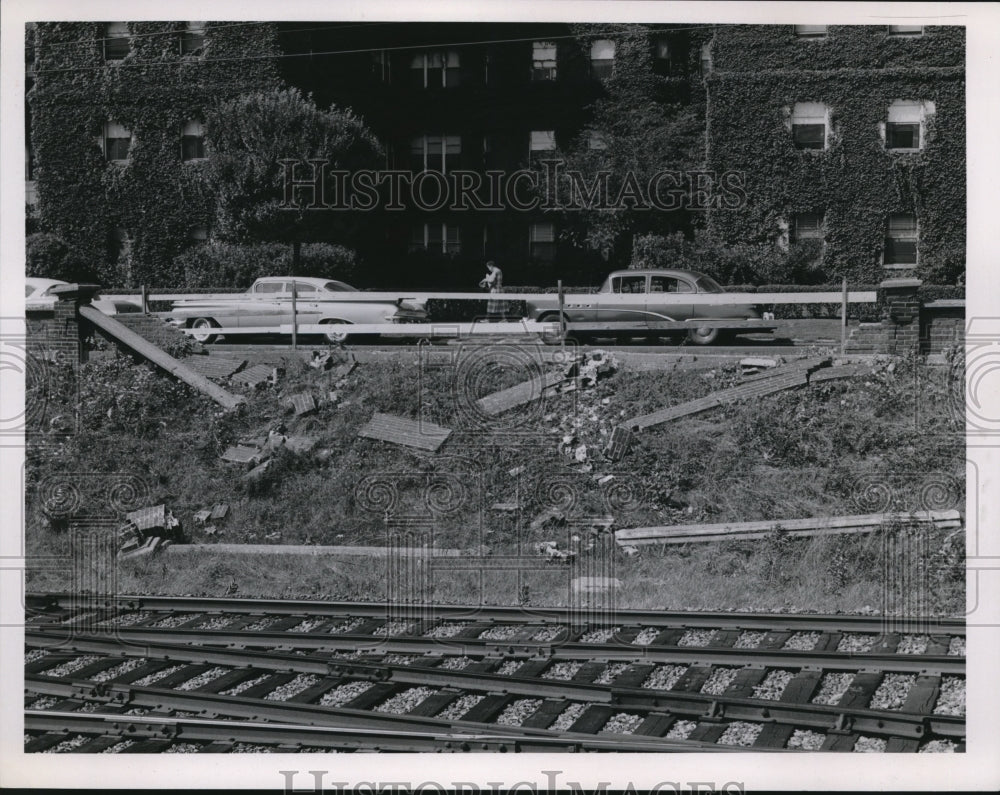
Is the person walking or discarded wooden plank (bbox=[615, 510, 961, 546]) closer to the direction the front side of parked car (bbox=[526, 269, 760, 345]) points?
the person walking

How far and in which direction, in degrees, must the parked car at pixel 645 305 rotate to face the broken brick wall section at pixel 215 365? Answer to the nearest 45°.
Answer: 0° — it already faces it

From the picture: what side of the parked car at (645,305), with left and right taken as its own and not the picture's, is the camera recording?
left

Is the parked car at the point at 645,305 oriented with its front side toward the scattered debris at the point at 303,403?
no

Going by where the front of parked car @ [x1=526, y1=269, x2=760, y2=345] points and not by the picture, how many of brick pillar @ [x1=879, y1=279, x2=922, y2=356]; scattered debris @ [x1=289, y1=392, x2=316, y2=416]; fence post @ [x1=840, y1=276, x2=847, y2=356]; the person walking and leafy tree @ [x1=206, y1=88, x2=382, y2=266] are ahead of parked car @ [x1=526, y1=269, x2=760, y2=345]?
3

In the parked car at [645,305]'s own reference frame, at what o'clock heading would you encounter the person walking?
The person walking is roughly at 12 o'clock from the parked car.

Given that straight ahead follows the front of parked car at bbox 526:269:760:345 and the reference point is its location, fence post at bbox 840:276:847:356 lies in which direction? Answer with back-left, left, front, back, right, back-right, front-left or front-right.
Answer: back

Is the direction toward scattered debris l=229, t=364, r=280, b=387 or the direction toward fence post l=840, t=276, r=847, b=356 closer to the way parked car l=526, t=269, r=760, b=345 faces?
the scattered debris

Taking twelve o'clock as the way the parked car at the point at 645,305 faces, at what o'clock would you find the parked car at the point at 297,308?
the parked car at the point at 297,308 is roughly at 12 o'clock from the parked car at the point at 645,305.
